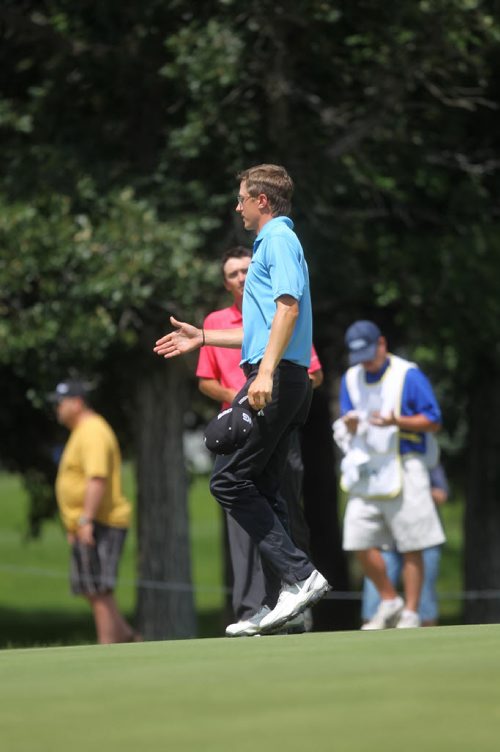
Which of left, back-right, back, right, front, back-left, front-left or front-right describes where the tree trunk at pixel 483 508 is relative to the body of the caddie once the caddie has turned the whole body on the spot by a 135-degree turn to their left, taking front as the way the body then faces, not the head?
left

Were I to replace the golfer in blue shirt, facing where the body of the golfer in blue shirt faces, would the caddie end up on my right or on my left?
on my right

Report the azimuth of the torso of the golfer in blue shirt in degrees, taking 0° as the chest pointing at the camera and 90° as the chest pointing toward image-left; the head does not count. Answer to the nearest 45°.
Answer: approximately 90°

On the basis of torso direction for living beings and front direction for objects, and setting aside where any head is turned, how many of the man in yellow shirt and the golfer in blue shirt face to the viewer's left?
2

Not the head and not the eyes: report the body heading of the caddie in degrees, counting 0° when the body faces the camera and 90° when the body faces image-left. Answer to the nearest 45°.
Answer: approximately 45°

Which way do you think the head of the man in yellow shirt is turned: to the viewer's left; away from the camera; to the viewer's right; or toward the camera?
to the viewer's left

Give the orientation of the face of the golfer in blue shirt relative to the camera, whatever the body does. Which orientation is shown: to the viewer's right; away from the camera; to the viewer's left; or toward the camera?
to the viewer's left

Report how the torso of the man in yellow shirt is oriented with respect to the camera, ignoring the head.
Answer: to the viewer's left
